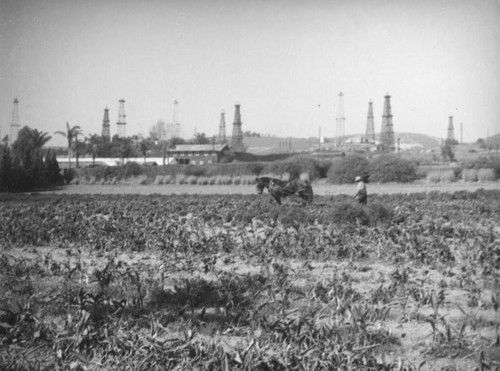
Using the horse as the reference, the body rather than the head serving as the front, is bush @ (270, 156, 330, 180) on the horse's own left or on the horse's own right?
on the horse's own right

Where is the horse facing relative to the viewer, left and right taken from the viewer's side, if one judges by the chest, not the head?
facing to the left of the viewer

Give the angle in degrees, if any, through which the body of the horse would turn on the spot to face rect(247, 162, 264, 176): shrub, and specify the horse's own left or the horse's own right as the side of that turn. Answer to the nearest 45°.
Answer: approximately 90° to the horse's own right

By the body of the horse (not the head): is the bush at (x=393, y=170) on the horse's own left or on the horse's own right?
on the horse's own right

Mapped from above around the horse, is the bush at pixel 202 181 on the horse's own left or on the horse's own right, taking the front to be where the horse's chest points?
on the horse's own right

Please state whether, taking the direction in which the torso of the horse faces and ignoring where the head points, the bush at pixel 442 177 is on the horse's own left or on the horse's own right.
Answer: on the horse's own right

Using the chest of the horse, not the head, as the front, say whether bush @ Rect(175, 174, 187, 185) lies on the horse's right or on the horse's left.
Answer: on the horse's right

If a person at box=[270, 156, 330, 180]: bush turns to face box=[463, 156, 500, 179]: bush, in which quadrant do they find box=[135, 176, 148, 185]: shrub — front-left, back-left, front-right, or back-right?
back-right

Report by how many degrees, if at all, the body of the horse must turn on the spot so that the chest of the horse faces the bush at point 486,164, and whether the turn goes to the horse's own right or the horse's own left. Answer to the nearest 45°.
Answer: approximately 135° to the horse's own right
